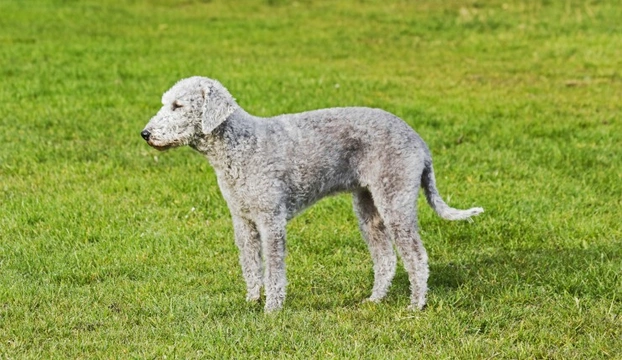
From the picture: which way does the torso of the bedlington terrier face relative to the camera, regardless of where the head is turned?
to the viewer's left
